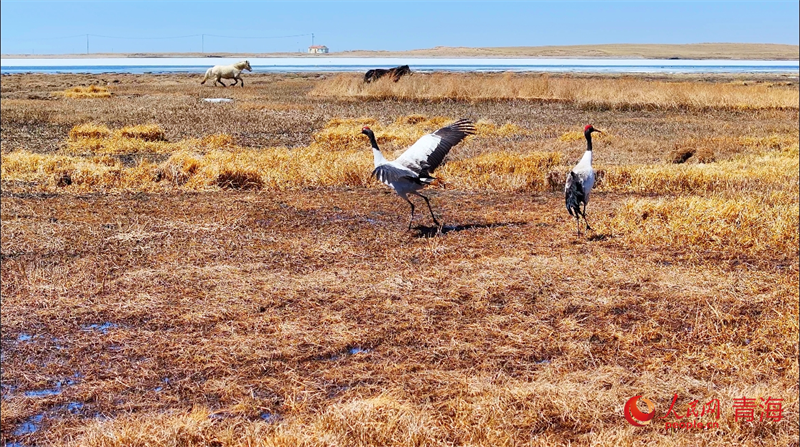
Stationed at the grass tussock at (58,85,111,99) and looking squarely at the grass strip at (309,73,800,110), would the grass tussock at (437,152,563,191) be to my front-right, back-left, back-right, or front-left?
front-right

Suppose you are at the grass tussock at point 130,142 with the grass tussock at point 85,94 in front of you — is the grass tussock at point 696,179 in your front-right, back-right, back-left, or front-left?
back-right

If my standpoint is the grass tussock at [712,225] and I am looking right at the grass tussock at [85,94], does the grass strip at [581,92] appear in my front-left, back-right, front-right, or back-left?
front-right

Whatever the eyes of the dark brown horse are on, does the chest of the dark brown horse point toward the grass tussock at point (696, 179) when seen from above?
no

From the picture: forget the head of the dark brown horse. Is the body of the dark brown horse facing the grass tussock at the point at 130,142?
no

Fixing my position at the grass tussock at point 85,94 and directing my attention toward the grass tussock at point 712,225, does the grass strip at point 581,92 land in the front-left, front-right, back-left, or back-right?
front-left
